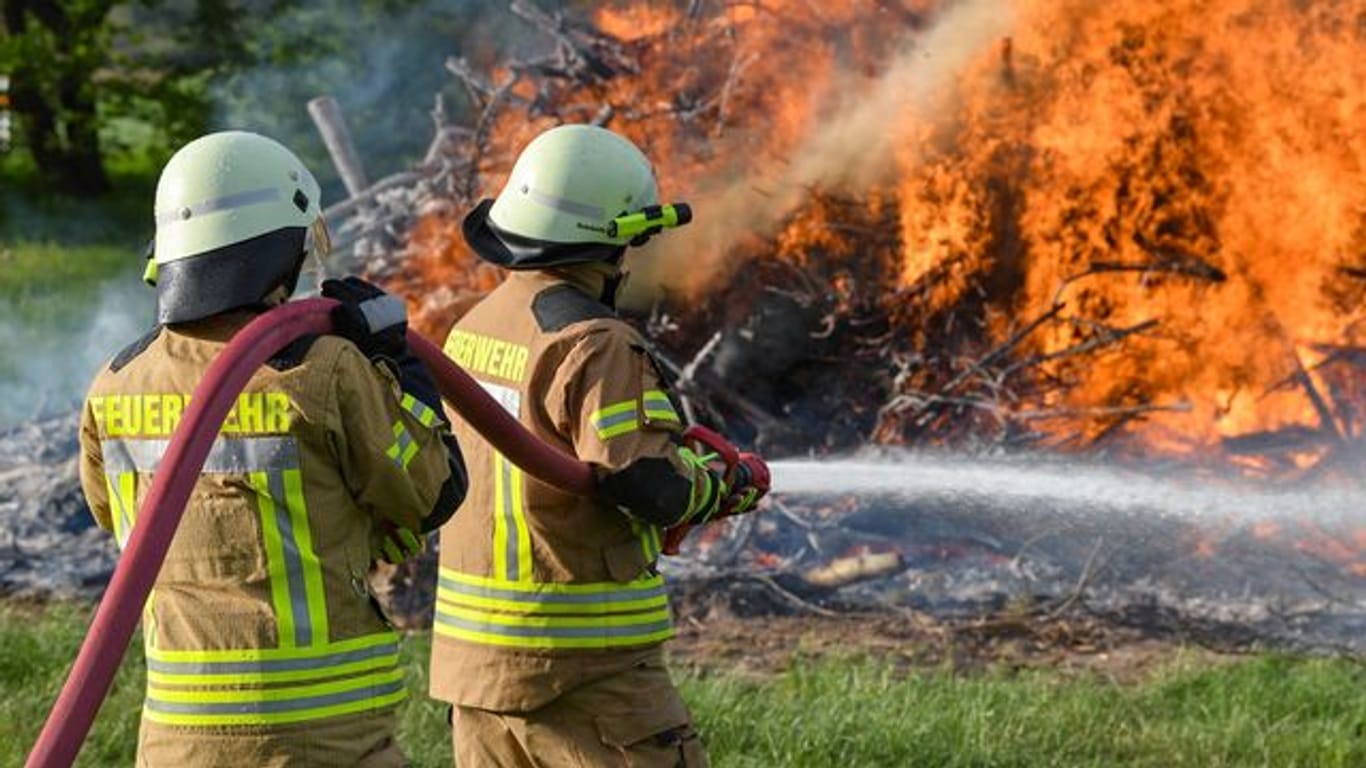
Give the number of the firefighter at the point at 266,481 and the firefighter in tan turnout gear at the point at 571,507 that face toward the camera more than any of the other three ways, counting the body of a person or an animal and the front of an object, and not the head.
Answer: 0

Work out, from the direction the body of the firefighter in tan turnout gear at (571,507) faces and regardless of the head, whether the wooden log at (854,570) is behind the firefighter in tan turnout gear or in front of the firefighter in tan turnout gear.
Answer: in front

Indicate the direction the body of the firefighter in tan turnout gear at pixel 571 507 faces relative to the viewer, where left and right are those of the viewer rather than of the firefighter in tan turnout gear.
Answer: facing away from the viewer and to the right of the viewer

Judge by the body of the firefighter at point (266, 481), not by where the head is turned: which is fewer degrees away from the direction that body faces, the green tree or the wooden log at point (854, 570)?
the wooden log

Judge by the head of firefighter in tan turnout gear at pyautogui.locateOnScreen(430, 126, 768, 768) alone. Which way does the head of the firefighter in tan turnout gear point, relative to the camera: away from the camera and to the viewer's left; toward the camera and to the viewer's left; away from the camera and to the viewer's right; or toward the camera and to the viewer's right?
away from the camera and to the viewer's right

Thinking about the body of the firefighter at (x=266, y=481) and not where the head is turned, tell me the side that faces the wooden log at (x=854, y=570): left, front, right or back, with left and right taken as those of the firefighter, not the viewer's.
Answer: front

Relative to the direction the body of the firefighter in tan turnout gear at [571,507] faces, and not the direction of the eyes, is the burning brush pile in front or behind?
in front

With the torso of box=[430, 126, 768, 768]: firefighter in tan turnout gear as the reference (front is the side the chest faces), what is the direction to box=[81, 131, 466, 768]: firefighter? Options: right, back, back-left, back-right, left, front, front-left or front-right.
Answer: back

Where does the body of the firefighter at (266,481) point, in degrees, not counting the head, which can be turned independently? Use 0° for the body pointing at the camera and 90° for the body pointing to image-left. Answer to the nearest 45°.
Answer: approximately 225°
